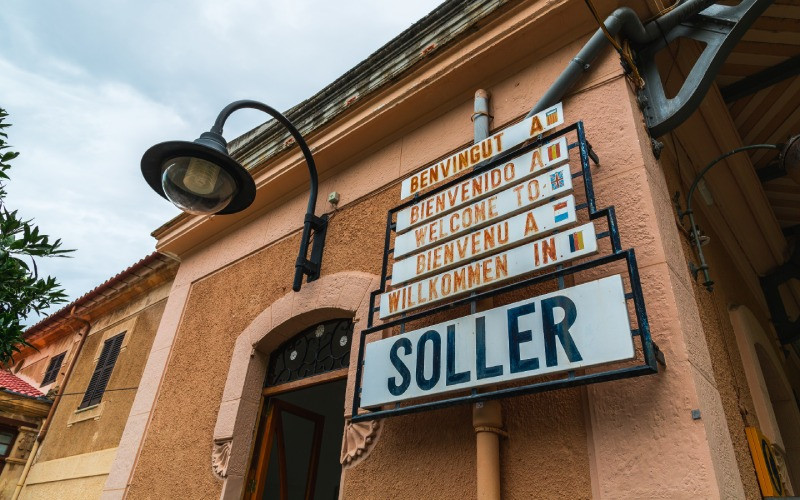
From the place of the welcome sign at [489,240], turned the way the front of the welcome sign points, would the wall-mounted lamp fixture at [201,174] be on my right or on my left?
on my right

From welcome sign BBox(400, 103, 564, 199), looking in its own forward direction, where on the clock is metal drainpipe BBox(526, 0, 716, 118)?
The metal drainpipe is roughly at 8 o'clock from the welcome sign.

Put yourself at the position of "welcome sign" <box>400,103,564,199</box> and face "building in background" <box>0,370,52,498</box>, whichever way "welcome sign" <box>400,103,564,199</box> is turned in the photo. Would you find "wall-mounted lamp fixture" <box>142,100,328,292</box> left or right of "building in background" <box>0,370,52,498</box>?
left

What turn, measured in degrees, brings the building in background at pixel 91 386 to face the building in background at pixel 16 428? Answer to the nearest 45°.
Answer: approximately 135° to its right

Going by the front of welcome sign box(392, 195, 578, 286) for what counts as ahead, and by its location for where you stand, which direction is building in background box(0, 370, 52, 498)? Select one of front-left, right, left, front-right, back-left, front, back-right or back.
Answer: right

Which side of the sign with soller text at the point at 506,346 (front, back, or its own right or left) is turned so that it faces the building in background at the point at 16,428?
right

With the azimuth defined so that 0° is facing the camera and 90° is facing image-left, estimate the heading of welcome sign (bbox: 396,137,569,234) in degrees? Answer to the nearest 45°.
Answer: approximately 45°

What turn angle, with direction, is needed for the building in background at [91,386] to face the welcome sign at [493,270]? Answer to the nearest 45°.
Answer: approximately 45° to its left

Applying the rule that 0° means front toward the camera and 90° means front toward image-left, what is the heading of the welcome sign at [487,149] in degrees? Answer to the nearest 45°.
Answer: approximately 45°

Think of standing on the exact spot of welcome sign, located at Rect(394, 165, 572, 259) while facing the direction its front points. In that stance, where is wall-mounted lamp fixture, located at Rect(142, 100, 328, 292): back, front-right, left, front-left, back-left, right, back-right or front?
front-right

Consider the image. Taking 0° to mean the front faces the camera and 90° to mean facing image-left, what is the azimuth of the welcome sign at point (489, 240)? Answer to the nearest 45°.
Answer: approximately 45°
